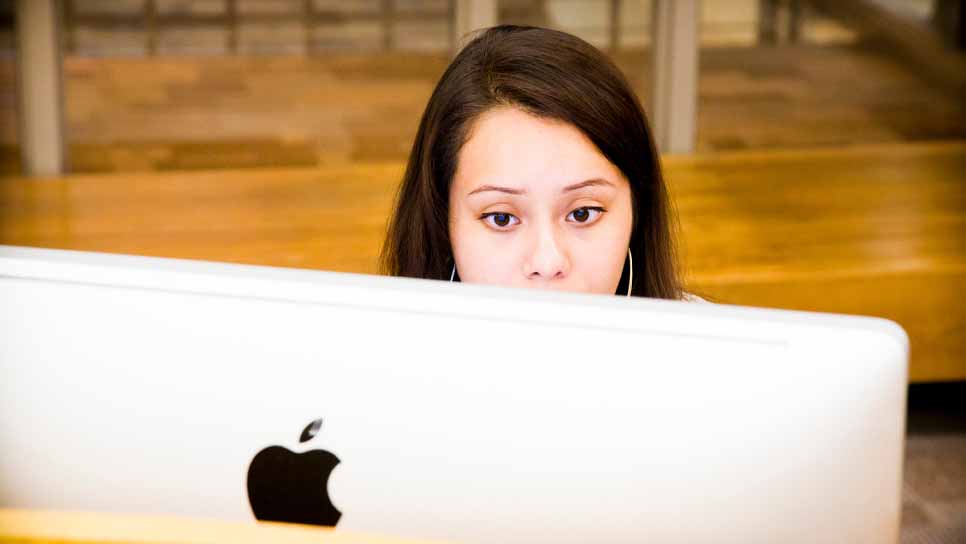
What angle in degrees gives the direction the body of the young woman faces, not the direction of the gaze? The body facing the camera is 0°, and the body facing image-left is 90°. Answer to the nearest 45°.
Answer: approximately 0°

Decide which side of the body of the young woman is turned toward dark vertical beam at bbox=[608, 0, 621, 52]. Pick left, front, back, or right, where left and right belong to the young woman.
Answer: back

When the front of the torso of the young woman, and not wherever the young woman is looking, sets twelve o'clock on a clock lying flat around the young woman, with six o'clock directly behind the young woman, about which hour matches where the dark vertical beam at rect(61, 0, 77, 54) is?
The dark vertical beam is roughly at 5 o'clock from the young woman.
